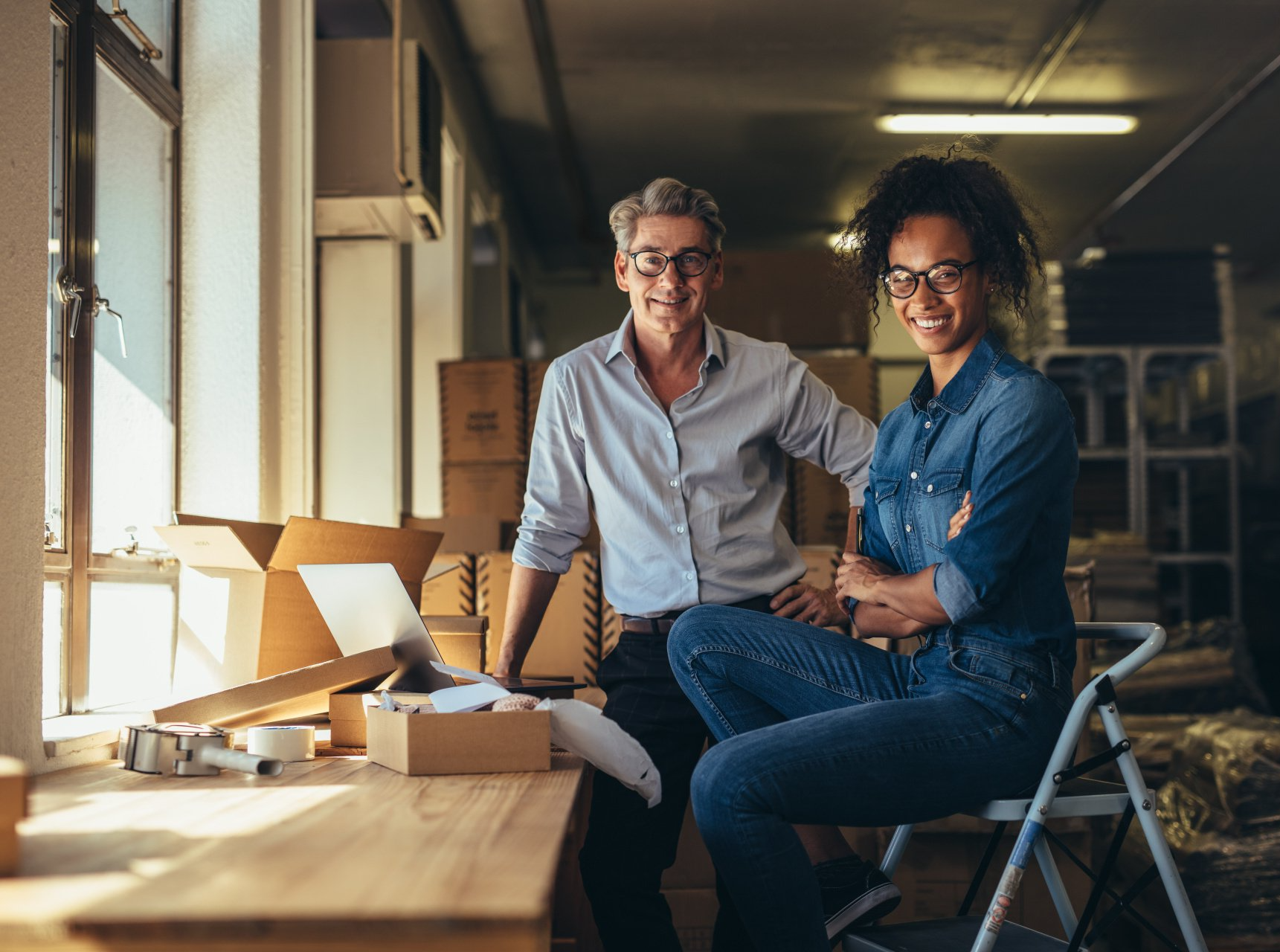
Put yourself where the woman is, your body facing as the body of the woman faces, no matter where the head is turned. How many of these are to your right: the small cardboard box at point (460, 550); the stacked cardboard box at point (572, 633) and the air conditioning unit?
3

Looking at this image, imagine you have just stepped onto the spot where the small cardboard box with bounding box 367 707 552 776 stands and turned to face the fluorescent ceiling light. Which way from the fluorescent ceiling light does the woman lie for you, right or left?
right

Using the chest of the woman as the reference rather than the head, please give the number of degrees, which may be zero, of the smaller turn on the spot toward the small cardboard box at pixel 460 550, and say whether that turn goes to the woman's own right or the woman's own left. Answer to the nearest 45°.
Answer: approximately 90° to the woman's own right

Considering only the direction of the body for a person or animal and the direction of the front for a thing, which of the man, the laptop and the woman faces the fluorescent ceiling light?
the laptop

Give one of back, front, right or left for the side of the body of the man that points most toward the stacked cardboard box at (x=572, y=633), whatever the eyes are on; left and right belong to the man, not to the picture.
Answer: back

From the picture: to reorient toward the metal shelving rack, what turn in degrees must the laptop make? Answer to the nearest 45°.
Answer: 0° — it already faces it

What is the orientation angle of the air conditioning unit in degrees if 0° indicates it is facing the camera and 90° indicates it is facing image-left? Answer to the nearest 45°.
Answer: approximately 270°

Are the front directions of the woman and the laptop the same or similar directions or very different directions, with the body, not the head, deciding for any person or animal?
very different directions

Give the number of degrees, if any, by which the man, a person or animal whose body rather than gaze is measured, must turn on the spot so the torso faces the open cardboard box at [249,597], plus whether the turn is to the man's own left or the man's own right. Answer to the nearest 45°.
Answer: approximately 90° to the man's own right

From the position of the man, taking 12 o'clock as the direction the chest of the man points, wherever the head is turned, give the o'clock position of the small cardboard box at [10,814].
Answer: The small cardboard box is roughly at 1 o'clock from the man.
